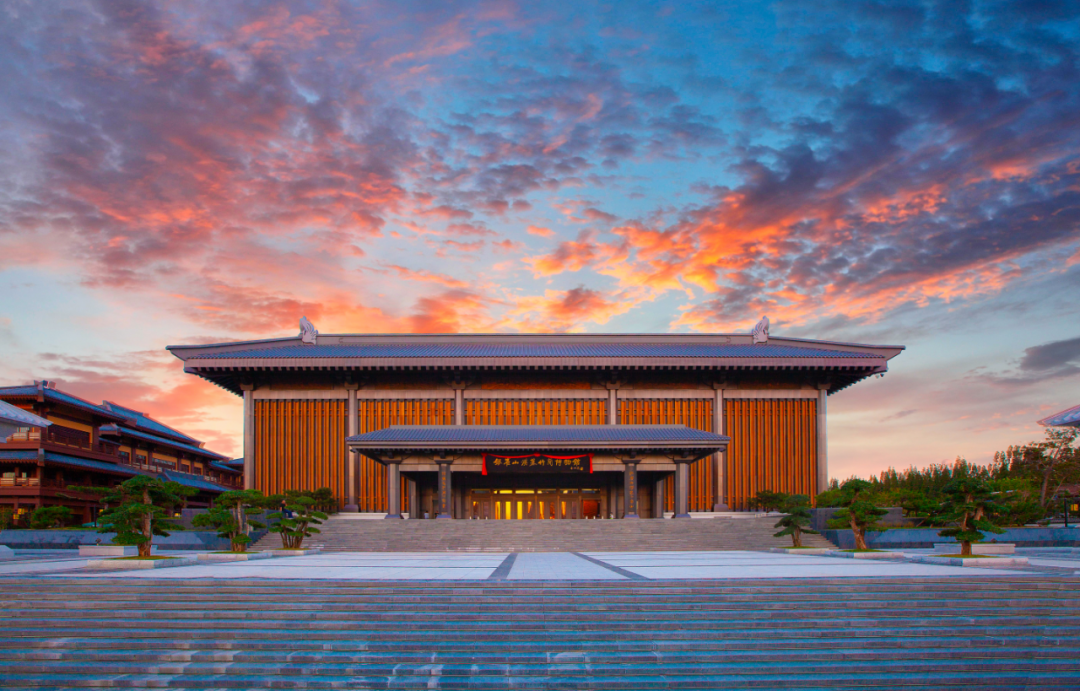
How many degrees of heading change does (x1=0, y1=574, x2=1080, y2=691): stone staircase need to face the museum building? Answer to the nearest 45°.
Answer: approximately 180°

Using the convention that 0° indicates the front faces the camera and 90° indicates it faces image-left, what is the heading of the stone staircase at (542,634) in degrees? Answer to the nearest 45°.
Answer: approximately 0°

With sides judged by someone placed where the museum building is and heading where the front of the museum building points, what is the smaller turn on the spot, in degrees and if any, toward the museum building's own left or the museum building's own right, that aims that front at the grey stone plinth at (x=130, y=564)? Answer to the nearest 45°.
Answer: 0° — it already faces it

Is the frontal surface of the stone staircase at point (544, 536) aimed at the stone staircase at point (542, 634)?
yes

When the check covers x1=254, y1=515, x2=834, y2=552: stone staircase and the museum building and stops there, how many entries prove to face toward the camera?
2

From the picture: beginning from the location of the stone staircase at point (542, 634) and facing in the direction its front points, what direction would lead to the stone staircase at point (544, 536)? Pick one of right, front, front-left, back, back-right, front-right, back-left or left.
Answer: back

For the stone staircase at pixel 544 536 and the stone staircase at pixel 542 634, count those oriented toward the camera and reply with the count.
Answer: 2
